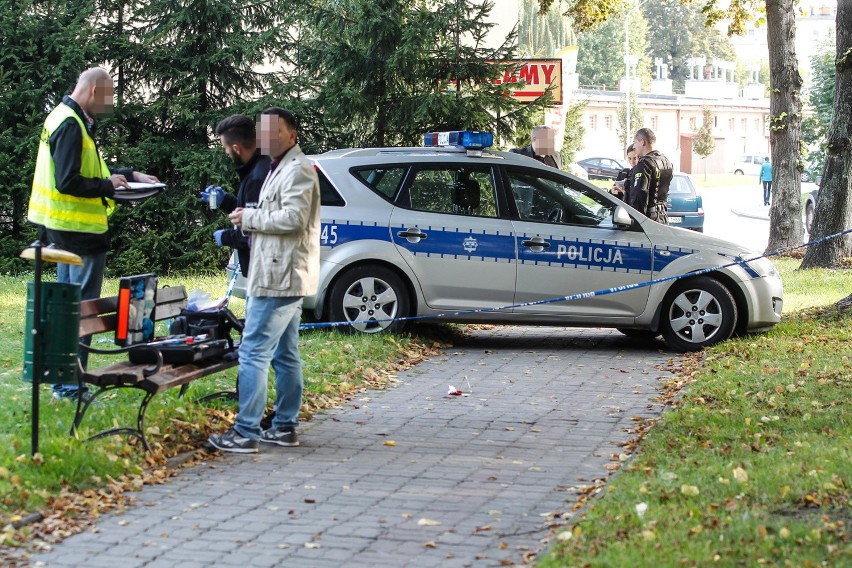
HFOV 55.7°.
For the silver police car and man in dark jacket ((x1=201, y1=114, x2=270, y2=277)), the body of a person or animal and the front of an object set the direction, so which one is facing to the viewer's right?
the silver police car

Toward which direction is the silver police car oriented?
to the viewer's right

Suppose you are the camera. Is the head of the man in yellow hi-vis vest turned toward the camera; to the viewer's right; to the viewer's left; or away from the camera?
to the viewer's right

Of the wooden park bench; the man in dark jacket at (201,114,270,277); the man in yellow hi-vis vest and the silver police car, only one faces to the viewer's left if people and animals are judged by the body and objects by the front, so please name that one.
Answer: the man in dark jacket

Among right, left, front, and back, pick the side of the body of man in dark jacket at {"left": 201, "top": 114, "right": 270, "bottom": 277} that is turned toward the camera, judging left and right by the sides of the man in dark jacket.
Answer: left

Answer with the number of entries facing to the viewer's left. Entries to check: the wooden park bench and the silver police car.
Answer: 0

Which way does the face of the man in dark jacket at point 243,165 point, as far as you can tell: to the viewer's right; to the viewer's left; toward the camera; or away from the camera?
to the viewer's left

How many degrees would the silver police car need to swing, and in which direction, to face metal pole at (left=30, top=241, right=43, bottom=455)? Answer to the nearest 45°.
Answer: approximately 135° to its right

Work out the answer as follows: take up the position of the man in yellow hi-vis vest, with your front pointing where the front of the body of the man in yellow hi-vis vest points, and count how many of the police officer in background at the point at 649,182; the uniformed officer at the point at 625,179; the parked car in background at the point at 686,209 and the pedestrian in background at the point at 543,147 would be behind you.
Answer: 0

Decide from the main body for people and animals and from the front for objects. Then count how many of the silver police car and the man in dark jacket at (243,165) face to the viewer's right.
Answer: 1

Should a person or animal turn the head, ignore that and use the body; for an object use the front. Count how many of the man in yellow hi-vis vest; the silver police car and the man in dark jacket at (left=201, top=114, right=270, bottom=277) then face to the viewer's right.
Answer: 2

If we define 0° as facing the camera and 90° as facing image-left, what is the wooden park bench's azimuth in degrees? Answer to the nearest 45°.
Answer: approximately 315°

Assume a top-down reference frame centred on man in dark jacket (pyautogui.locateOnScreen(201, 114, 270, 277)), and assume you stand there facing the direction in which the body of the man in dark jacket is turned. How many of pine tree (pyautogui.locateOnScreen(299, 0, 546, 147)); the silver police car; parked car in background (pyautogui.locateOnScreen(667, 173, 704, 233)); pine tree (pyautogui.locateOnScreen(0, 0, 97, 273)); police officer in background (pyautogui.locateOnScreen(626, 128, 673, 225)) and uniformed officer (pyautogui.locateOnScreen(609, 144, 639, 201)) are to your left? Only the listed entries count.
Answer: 0

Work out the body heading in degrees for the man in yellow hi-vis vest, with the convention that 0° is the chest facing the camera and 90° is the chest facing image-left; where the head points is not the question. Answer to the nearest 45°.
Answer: approximately 270°

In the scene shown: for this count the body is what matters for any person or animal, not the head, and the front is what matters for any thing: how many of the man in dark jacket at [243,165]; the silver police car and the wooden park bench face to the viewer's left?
1
